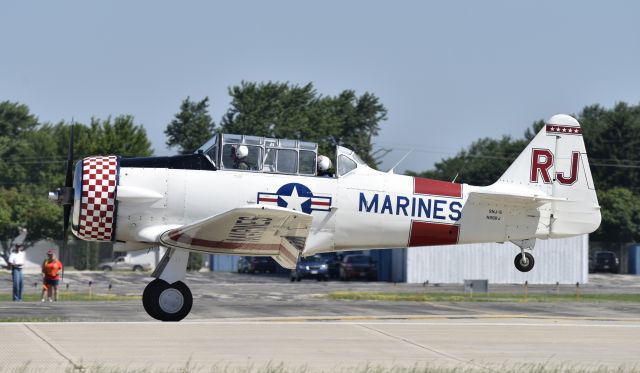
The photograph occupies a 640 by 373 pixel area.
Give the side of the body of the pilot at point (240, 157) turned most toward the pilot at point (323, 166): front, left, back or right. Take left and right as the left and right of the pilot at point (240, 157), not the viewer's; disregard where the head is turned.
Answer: back

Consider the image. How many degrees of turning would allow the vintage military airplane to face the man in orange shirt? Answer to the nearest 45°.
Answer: approximately 45° to its right

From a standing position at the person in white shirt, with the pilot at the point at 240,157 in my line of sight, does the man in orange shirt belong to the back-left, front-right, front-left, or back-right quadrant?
front-left

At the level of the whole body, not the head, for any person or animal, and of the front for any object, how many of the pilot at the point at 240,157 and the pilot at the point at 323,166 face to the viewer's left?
2

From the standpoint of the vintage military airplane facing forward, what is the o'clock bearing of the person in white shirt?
The person in white shirt is roughly at 2 o'clock from the vintage military airplane.

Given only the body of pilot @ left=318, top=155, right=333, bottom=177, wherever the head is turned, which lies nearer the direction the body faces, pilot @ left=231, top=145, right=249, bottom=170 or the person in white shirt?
the pilot

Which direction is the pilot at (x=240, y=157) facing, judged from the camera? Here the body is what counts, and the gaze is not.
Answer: to the viewer's left

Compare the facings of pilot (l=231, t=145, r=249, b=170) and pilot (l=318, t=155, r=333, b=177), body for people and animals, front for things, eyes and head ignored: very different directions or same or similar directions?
same or similar directions

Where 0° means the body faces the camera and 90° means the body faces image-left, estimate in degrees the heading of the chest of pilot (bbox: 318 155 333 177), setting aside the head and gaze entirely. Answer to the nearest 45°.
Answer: approximately 90°

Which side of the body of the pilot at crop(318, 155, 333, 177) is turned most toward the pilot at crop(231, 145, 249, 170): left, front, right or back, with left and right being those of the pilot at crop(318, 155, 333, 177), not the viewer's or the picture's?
front

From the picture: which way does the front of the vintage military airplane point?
to the viewer's left
